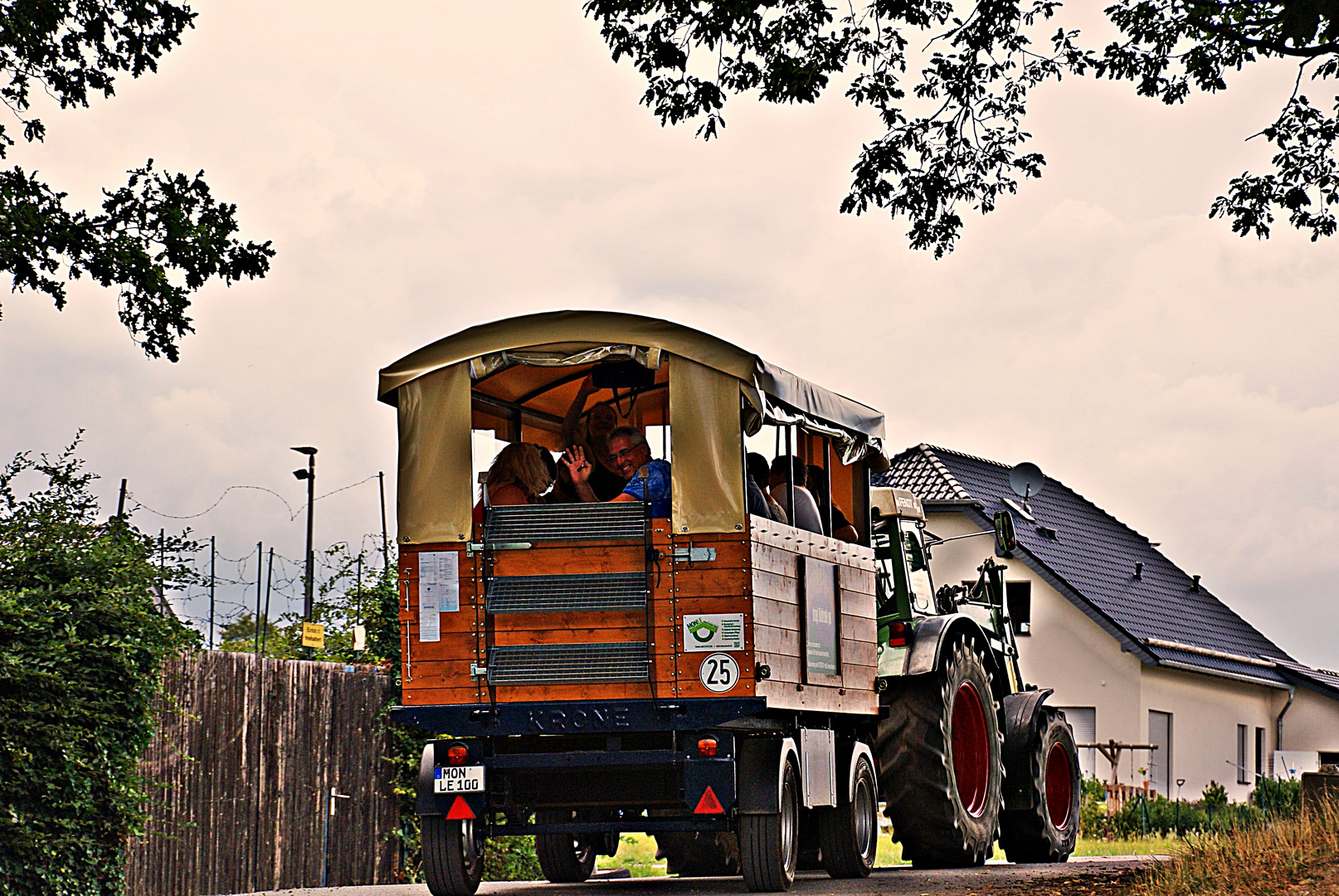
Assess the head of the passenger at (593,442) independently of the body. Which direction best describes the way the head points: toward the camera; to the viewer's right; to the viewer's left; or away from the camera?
toward the camera

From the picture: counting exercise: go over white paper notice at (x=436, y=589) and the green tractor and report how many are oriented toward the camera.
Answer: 1

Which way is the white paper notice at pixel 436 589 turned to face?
toward the camera

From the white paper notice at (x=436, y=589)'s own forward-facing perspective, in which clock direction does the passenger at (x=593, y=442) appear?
The passenger is roughly at 7 o'clock from the white paper notice.

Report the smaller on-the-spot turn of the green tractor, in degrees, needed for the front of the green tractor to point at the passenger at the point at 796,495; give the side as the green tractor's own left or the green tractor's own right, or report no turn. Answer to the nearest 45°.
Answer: approximately 135° to the green tractor's own right

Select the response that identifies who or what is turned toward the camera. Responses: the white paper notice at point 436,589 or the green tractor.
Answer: the white paper notice

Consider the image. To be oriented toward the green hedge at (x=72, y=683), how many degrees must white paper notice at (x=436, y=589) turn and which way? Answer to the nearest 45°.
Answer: approximately 90° to its right

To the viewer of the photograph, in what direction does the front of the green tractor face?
facing away from the viewer and to the right of the viewer
